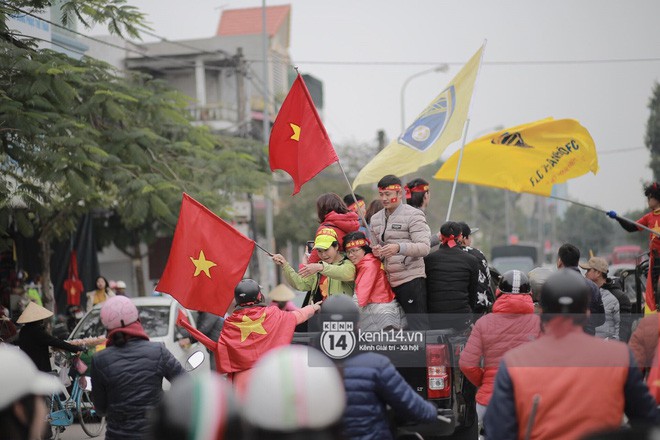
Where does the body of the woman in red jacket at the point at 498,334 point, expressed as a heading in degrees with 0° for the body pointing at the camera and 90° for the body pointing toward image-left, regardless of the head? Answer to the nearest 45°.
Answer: approximately 180°

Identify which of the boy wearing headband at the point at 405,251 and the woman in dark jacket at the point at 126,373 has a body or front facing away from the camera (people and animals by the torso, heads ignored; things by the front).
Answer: the woman in dark jacket

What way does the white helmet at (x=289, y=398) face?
away from the camera

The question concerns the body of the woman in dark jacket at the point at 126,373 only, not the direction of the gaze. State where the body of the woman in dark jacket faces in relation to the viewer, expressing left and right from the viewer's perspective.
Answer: facing away from the viewer

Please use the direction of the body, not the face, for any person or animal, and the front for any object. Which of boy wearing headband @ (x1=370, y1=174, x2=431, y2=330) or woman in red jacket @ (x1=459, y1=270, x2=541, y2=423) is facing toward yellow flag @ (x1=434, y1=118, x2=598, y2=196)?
the woman in red jacket

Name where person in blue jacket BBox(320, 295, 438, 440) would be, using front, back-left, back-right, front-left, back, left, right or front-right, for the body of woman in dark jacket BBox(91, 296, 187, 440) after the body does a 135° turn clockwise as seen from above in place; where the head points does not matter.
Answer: front
